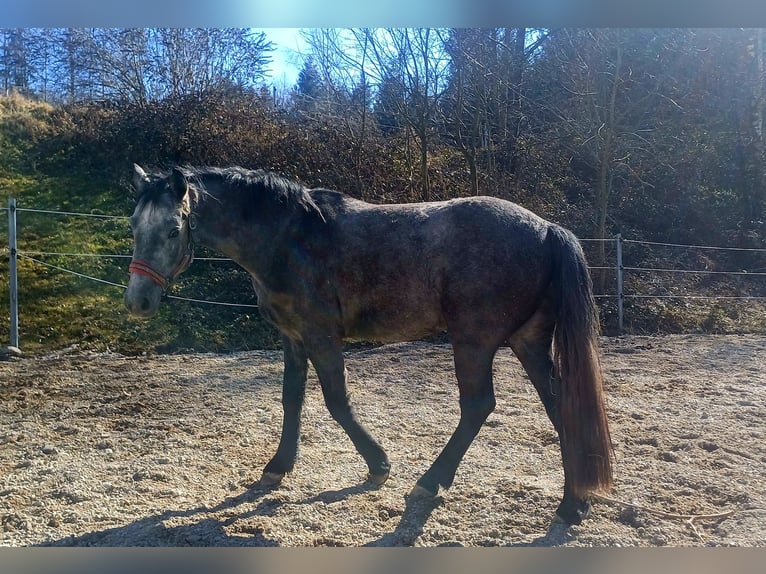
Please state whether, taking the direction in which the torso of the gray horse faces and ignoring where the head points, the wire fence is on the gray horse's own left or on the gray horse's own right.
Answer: on the gray horse's own right

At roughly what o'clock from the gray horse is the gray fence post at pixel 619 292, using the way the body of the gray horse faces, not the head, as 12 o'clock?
The gray fence post is roughly at 4 o'clock from the gray horse.

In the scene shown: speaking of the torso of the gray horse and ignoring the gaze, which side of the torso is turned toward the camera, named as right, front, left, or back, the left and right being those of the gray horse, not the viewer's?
left

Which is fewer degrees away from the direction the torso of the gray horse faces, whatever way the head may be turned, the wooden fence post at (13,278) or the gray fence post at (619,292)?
the wooden fence post

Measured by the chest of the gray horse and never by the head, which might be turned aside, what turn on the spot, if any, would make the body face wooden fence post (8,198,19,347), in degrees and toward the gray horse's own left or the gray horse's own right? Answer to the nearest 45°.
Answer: approximately 45° to the gray horse's own right
